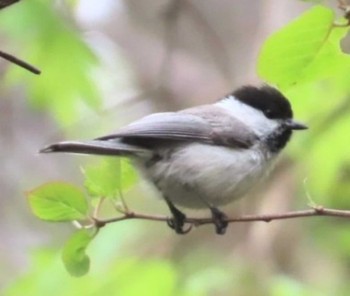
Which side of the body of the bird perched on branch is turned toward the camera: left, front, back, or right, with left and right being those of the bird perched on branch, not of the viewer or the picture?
right

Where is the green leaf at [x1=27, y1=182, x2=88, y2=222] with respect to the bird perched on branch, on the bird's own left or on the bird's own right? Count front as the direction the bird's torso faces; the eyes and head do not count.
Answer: on the bird's own right

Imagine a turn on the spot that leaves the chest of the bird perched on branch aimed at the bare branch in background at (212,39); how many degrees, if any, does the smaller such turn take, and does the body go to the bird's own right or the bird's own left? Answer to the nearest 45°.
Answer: approximately 90° to the bird's own left
